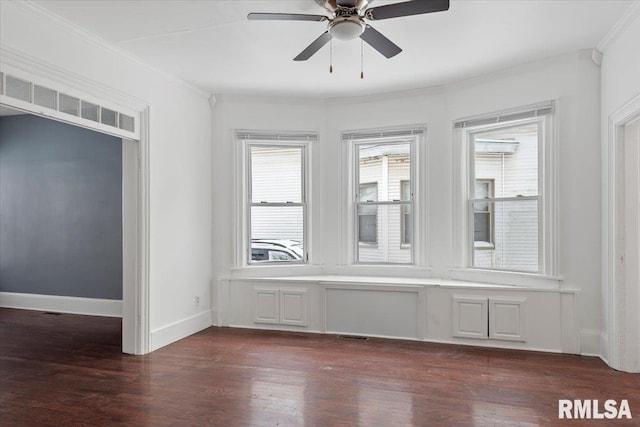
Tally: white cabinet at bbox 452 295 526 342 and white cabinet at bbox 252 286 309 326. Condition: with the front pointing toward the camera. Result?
2

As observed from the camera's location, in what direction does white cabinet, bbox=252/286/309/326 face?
facing the viewer

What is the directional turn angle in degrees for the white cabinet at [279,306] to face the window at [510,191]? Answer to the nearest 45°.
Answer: approximately 90° to its left

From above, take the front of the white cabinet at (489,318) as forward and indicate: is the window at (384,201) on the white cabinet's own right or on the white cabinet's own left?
on the white cabinet's own right

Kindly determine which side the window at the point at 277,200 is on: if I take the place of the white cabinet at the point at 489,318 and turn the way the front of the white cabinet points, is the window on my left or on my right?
on my right

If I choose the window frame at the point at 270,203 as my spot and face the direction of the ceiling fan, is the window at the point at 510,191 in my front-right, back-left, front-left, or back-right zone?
front-left

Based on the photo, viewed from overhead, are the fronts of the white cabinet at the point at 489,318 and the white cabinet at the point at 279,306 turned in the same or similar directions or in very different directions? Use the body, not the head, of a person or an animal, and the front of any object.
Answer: same or similar directions

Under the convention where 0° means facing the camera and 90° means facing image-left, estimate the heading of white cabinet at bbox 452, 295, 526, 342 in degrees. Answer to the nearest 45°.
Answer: approximately 0°

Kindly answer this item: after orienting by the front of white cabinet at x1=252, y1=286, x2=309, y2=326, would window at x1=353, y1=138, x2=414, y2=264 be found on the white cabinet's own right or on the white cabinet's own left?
on the white cabinet's own left

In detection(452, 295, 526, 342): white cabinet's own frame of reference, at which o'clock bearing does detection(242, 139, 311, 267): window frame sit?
The window frame is roughly at 3 o'clock from the white cabinet.

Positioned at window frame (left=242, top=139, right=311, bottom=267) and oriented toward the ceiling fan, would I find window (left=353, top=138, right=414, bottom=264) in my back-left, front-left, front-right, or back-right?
front-left

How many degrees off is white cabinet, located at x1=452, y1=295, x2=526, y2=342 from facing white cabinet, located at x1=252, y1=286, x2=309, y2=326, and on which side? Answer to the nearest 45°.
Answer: approximately 90° to its right
